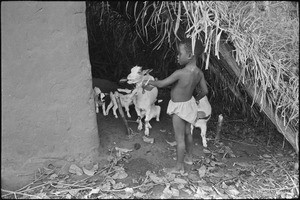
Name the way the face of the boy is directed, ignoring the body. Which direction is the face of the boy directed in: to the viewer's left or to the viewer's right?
to the viewer's left

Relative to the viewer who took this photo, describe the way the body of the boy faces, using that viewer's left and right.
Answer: facing away from the viewer and to the left of the viewer
